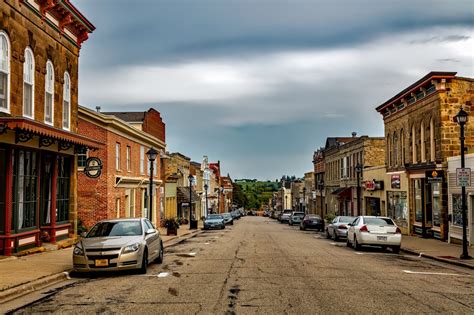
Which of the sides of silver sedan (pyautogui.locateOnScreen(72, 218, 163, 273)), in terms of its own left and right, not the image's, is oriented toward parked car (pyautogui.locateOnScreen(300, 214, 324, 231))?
back

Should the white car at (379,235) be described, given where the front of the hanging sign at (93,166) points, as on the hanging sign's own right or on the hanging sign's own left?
on the hanging sign's own left

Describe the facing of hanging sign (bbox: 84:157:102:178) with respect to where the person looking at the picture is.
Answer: facing the viewer

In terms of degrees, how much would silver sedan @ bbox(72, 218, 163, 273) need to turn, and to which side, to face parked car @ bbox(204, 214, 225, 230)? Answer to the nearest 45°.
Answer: approximately 135° to its right

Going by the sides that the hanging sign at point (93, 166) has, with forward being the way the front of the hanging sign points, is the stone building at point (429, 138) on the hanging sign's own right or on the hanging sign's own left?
on the hanging sign's own left

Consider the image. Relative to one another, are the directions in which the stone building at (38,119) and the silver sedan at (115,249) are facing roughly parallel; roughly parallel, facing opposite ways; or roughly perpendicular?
roughly perpendicular

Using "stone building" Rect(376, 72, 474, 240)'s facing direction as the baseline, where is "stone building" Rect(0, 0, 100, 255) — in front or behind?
in front

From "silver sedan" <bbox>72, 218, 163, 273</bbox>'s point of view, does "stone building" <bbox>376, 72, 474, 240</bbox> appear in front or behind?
behind

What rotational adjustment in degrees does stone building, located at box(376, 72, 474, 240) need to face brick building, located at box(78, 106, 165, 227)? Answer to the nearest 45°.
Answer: approximately 45° to its right

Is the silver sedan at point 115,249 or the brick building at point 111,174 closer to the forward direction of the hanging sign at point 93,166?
the silver sedan

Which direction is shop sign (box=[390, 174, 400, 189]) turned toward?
toward the camera
